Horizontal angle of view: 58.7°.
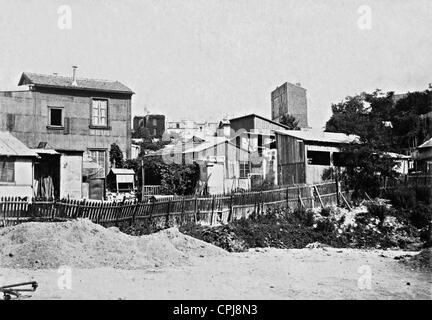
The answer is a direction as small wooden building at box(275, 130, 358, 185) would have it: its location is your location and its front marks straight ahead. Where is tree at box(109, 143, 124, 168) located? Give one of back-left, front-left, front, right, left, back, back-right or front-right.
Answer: back-right

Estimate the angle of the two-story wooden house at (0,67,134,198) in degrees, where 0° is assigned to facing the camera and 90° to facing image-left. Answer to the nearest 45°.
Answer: approximately 0°

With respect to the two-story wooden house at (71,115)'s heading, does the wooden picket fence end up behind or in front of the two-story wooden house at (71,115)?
in front

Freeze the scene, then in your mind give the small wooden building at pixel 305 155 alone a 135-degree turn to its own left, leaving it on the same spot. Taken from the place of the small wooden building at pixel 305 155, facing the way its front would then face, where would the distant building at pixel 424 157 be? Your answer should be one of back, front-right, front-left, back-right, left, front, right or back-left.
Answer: front-right

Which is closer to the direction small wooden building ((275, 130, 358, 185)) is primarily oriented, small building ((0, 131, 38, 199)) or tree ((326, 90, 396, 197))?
the tree

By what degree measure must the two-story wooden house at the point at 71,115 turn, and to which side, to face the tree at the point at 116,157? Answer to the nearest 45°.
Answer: approximately 90° to its left

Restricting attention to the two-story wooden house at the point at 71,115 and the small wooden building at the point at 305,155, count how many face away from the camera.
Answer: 0

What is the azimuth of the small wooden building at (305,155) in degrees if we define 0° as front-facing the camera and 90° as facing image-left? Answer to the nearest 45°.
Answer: approximately 315°

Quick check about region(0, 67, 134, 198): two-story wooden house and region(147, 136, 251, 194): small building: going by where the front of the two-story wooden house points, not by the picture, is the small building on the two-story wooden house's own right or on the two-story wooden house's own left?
on the two-story wooden house's own left

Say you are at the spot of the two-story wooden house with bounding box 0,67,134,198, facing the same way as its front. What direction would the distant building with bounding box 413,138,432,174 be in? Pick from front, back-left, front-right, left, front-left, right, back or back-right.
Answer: left
